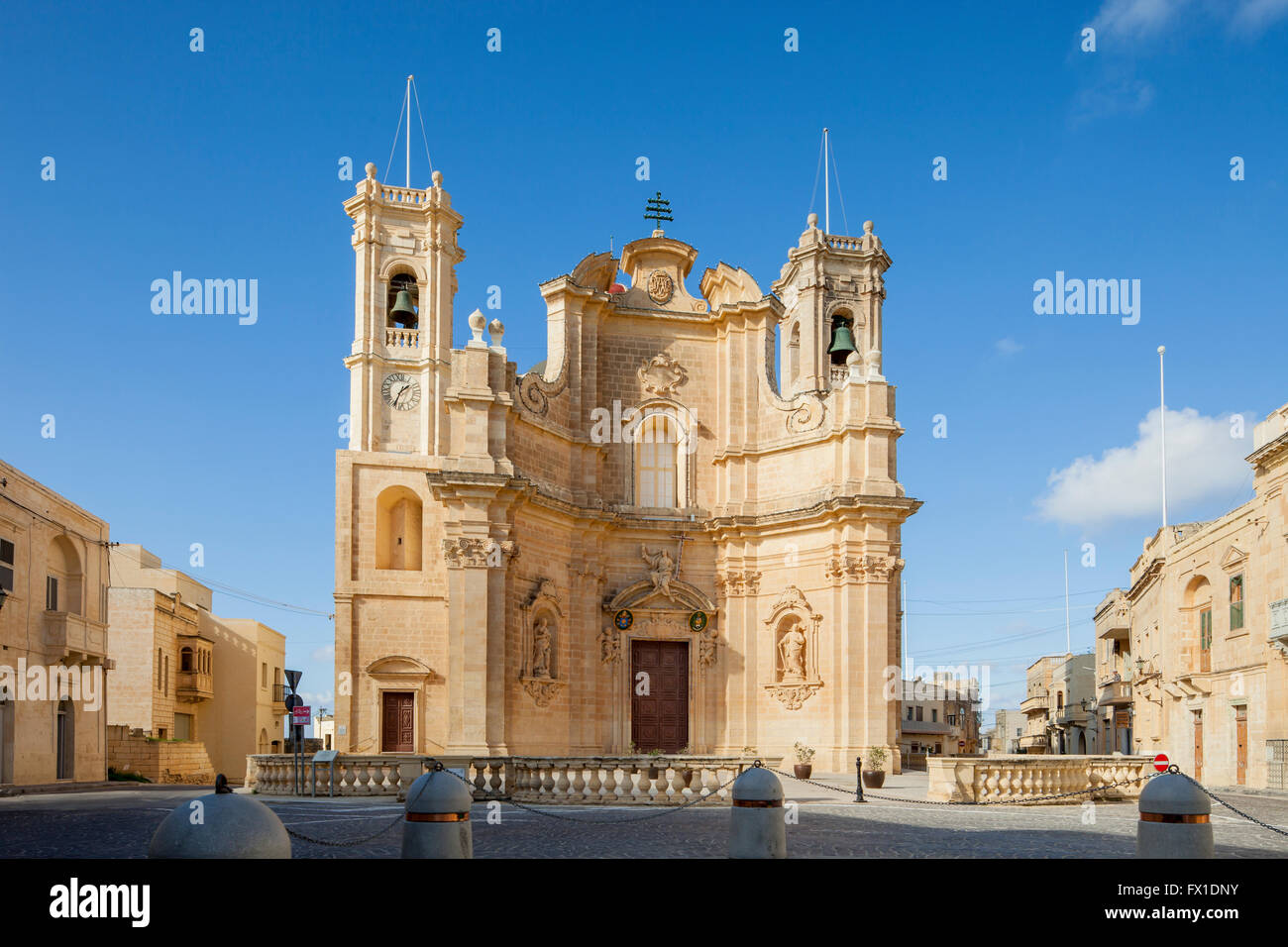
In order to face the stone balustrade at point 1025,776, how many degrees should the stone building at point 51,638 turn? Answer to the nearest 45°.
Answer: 0° — it already faces it

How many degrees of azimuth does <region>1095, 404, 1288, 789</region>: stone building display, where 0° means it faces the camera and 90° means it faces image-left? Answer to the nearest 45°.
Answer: approximately 45°

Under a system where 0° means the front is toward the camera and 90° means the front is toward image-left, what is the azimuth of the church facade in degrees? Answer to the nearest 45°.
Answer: approximately 0°

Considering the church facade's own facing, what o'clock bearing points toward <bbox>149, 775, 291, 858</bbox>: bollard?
The bollard is roughly at 12 o'clock from the church facade.

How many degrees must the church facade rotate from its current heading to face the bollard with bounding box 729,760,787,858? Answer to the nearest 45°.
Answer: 0° — it already faces it

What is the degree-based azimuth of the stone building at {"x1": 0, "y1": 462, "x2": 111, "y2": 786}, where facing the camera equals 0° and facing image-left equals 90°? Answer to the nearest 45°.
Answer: approximately 315°
